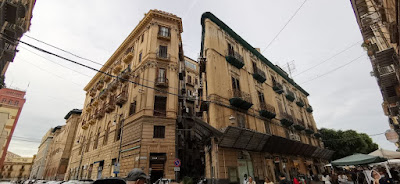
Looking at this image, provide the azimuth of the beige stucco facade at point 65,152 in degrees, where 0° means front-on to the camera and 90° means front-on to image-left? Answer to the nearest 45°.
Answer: approximately 45°

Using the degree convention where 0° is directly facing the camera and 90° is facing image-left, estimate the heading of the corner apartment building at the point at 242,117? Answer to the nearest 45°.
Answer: approximately 315°

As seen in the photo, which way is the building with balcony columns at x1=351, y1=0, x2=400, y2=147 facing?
to the viewer's left

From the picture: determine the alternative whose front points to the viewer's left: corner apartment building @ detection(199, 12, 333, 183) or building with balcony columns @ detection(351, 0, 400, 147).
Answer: the building with balcony columns

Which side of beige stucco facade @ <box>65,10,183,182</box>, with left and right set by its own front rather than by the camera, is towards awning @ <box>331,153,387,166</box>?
left

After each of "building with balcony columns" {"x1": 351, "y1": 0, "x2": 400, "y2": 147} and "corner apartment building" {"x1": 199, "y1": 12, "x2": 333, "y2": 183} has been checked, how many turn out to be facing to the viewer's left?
1

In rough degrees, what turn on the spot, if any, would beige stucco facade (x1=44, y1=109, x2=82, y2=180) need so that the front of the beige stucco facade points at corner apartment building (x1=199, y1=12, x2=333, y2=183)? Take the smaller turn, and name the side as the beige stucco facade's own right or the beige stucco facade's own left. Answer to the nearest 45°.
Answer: approximately 45° to the beige stucco facade's own left

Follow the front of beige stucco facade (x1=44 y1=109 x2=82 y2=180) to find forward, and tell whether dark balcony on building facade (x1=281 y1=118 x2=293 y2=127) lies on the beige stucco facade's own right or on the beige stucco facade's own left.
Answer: on the beige stucco facade's own left

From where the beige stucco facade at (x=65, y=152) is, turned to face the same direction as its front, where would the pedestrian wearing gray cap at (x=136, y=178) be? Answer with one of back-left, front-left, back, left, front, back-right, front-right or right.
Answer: front-left

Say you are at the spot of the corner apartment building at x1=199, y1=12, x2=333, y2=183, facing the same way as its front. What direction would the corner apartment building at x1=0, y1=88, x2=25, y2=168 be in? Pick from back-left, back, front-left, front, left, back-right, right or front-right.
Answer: back-right

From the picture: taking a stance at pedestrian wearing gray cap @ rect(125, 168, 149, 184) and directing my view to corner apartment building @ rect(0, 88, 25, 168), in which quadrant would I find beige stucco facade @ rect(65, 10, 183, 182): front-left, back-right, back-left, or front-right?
front-right

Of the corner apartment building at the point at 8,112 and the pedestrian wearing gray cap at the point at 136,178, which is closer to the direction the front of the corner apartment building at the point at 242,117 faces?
the pedestrian wearing gray cap

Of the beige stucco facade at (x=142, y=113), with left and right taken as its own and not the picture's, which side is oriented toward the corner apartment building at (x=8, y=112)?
right

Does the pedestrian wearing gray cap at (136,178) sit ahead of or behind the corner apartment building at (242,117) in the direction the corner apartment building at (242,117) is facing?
ahead
